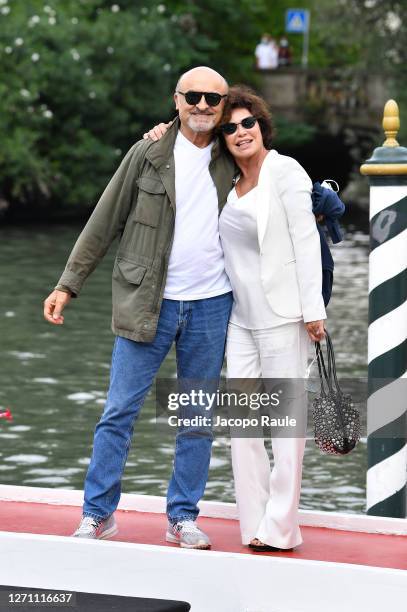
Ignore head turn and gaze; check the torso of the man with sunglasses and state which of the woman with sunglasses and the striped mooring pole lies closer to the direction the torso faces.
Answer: the woman with sunglasses

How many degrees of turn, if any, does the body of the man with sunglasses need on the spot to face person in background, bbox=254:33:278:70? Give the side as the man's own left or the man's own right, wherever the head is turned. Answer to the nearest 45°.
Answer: approximately 180°

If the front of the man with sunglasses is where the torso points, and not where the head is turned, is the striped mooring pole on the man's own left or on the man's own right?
on the man's own left

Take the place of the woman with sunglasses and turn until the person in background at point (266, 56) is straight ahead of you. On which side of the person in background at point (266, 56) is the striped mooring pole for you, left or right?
right

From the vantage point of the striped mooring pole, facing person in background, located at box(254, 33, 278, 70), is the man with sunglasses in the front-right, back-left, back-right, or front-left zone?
back-left

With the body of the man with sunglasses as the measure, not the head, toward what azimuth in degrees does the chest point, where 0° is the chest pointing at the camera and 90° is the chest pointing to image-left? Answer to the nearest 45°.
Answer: approximately 0°

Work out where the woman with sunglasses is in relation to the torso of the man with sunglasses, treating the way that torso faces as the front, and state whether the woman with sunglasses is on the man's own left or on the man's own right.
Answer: on the man's own left
